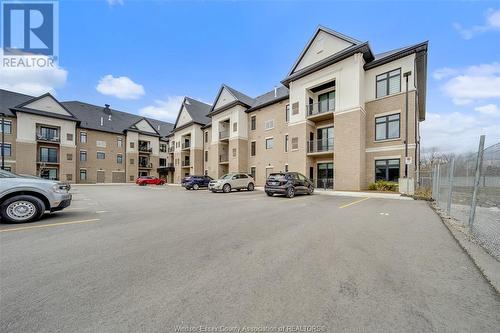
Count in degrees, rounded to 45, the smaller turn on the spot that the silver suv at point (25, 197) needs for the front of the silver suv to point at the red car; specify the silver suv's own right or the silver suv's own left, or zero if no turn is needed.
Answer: approximately 45° to the silver suv's own left

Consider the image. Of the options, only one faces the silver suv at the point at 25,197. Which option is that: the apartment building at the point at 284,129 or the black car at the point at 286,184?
the apartment building

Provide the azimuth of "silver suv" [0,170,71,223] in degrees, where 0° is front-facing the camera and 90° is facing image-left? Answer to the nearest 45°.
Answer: approximately 270°

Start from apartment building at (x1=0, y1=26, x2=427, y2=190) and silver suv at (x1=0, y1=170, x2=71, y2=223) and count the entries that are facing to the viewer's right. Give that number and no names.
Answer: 1

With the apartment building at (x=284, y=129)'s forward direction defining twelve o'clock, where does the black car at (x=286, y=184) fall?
The black car is roughly at 11 o'clock from the apartment building.

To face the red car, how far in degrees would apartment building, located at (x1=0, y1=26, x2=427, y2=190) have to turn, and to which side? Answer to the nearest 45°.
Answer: approximately 90° to its right

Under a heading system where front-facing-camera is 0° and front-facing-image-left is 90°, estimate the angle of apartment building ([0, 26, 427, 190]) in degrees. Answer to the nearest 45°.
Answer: approximately 45°

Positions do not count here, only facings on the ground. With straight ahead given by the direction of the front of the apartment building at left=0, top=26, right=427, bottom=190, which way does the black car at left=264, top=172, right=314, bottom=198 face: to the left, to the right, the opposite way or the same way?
the opposite way

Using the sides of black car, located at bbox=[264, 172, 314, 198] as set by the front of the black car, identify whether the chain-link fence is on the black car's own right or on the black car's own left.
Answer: on the black car's own right

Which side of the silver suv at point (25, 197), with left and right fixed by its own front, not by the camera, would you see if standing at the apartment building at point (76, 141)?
left
